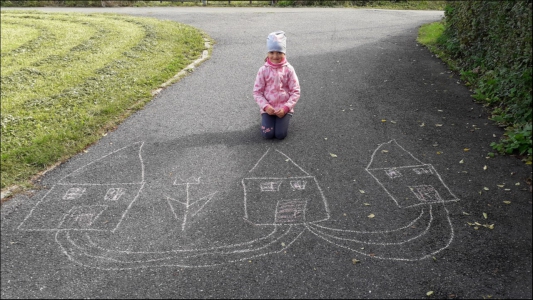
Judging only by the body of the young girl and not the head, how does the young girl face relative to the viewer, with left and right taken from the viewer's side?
facing the viewer

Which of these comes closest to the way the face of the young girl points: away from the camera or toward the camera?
toward the camera

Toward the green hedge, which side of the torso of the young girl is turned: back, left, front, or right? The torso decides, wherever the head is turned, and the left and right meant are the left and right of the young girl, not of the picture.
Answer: left
